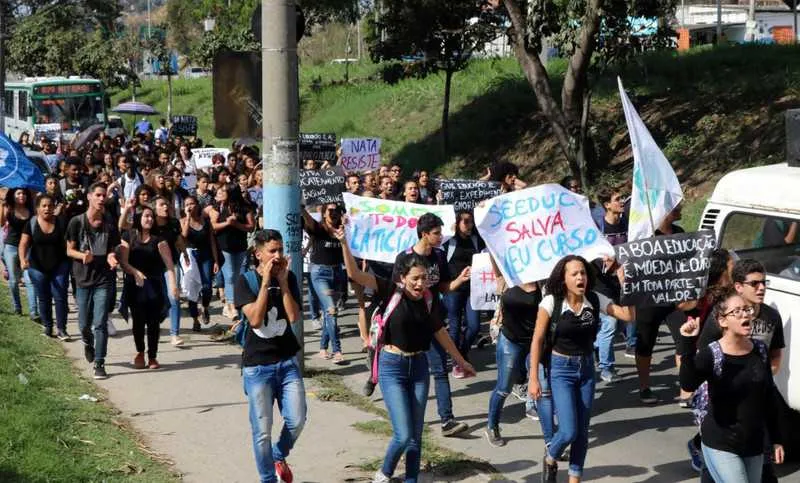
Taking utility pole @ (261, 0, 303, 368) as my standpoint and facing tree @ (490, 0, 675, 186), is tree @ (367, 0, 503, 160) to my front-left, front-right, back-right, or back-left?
front-left

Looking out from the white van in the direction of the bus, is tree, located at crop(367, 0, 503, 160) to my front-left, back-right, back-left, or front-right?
front-right

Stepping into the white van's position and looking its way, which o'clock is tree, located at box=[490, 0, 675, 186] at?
The tree is roughly at 7 o'clock from the white van.

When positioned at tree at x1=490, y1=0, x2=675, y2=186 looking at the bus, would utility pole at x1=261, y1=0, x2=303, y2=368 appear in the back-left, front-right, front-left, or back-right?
back-left

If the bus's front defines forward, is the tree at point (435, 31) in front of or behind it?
in front

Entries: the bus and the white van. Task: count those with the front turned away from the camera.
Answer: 0

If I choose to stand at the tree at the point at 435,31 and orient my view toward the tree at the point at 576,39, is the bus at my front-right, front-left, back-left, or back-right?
back-right

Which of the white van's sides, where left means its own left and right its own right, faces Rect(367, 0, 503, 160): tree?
back

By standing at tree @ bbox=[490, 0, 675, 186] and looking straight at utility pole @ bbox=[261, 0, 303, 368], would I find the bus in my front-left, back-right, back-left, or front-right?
back-right

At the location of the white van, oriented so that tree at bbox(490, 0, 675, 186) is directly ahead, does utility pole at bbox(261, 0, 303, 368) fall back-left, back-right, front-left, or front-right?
front-left

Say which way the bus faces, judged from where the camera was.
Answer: facing the viewer and to the right of the viewer

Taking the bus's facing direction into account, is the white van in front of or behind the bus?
in front
